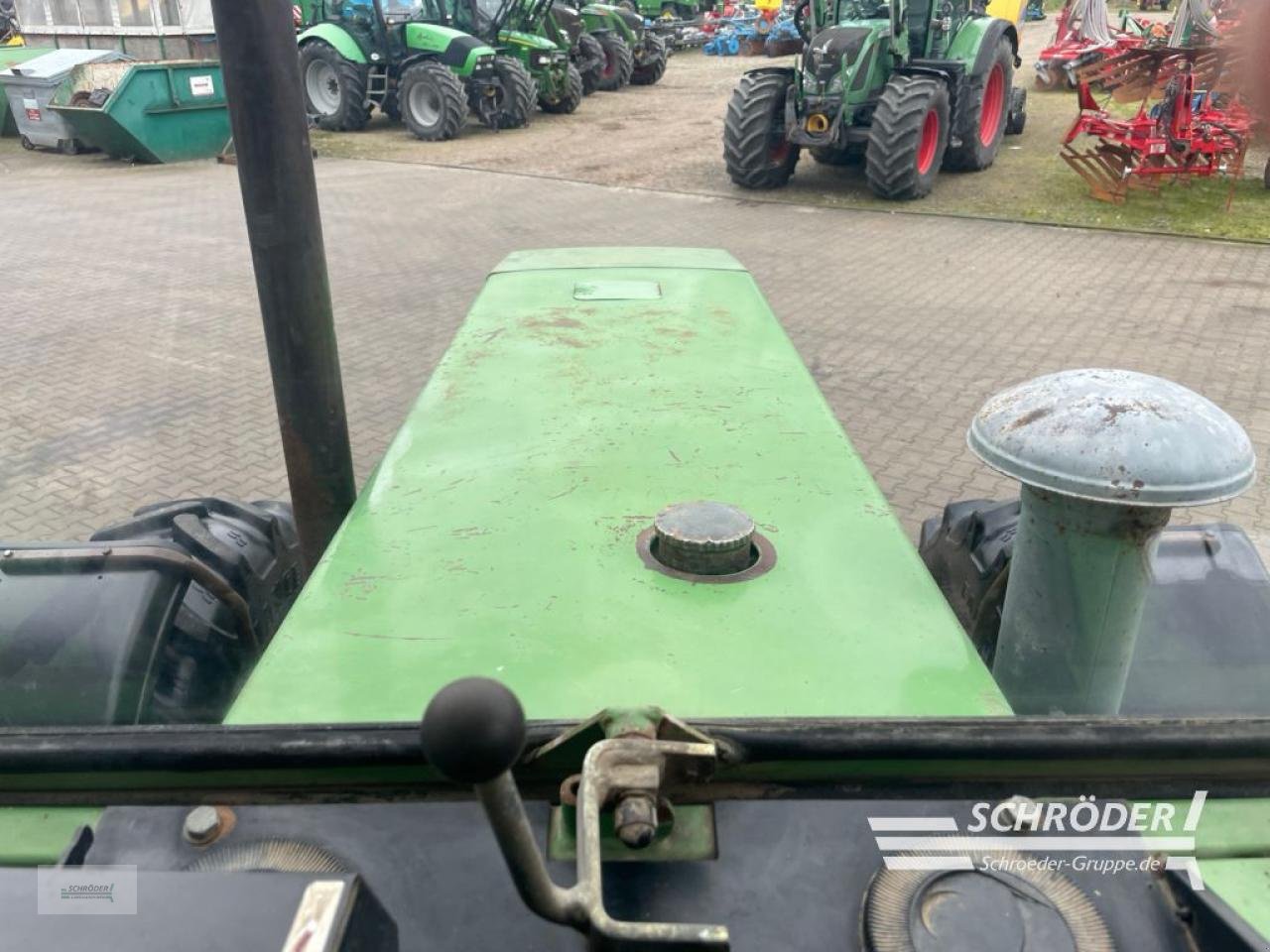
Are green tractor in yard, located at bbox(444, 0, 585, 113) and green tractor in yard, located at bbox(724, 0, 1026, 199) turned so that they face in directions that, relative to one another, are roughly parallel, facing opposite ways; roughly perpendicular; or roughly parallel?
roughly perpendicular

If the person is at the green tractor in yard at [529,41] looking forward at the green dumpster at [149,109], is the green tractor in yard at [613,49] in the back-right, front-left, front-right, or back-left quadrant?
back-right

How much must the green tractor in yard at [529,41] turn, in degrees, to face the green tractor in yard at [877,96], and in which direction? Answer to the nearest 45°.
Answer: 0° — it already faces it

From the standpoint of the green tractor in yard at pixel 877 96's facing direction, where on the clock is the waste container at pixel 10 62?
The waste container is roughly at 2 o'clock from the green tractor in yard.

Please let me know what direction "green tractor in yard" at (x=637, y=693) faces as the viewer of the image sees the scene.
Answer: facing away from the viewer

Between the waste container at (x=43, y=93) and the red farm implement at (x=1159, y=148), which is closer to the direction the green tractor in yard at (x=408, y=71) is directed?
the red farm implement
